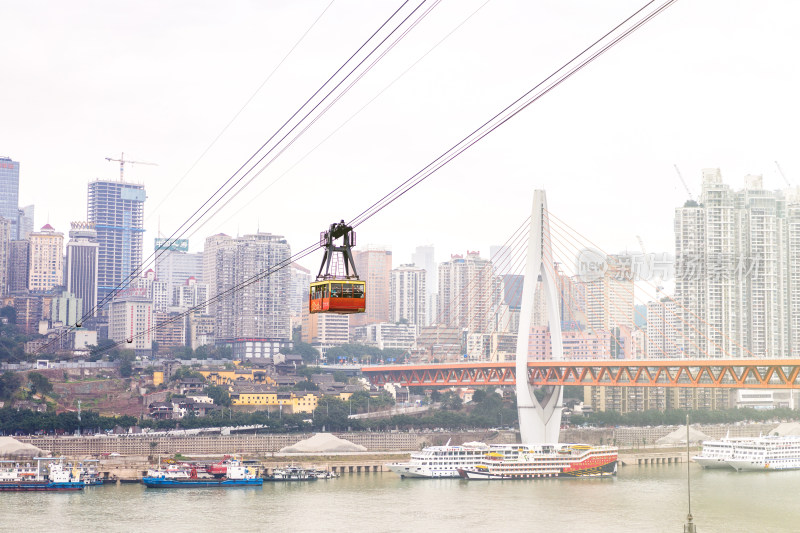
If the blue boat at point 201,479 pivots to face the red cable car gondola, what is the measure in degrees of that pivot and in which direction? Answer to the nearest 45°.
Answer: approximately 90° to its left

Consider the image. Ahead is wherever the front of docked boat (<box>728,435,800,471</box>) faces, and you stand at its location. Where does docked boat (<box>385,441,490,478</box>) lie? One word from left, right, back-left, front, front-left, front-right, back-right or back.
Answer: front-left

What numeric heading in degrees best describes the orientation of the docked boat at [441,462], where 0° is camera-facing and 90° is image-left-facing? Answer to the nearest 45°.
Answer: approximately 90°

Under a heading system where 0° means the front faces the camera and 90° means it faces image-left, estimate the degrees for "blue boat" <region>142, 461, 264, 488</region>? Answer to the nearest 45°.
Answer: approximately 90°

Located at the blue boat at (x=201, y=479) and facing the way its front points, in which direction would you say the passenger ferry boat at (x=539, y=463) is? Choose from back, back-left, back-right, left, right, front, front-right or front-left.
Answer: back

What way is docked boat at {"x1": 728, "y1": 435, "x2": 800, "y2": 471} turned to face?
to the viewer's left

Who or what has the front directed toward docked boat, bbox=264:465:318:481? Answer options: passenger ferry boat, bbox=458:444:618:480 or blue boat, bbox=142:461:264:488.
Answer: the passenger ferry boat

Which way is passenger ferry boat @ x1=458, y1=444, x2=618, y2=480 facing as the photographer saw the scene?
facing to the left of the viewer

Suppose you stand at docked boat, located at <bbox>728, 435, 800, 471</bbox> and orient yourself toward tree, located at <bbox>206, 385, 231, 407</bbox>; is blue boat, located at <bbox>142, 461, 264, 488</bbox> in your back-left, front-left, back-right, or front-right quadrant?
front-left

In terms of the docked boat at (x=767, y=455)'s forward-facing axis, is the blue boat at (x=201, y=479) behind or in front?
in front
